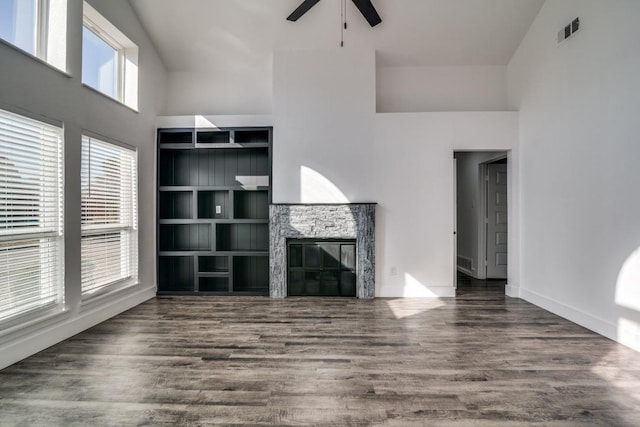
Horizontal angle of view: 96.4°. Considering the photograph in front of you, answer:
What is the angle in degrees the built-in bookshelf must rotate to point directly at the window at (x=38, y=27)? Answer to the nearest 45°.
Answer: approximately 45° to its right

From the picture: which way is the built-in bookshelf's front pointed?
toward the camera

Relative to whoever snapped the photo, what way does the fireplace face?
facing the viewer

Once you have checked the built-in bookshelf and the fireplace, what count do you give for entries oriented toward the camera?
2

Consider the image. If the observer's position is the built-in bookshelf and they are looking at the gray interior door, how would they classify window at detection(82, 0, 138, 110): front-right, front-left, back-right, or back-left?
back-right

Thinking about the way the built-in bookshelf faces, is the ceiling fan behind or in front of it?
in front

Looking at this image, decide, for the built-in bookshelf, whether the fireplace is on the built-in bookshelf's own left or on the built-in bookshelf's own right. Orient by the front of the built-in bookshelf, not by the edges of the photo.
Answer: on the built-in bookshelf's own left

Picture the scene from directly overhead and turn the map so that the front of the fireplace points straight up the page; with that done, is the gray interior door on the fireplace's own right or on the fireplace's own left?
on the fireplace's own left
